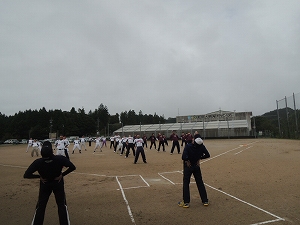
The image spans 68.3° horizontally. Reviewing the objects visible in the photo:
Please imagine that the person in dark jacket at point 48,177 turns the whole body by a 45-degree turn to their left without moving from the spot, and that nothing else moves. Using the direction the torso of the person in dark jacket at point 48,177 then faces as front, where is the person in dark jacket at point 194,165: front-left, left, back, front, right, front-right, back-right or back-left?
back-right

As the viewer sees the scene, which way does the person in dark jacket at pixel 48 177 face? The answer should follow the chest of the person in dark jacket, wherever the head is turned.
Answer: away from the camera
